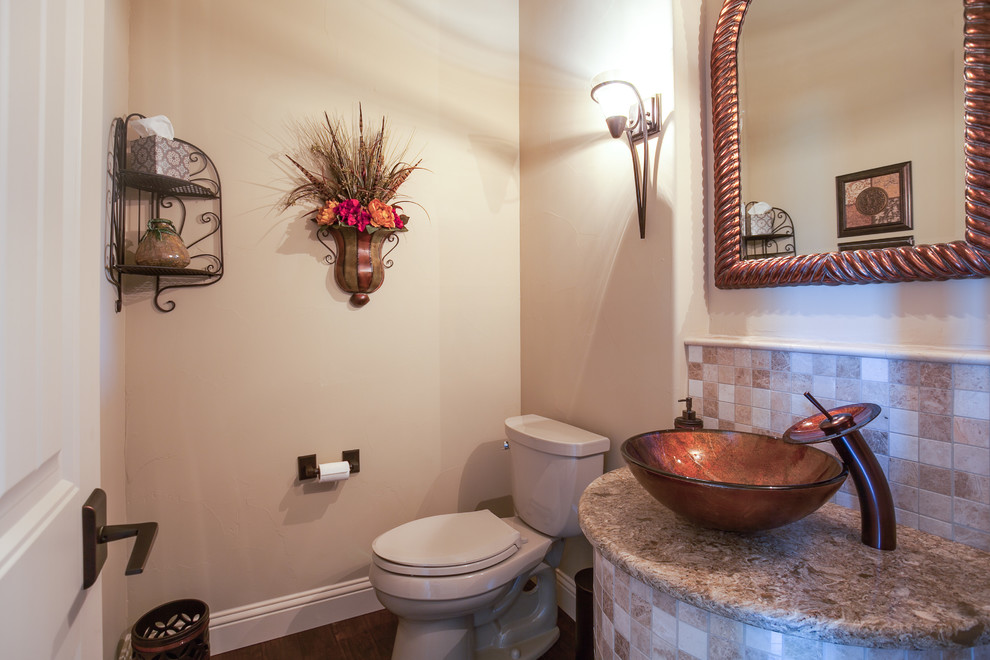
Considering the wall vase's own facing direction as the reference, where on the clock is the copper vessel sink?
The copper vessel sink is roughly at 11 o'clock from the wall vase.

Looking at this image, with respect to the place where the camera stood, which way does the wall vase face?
facing the viewer

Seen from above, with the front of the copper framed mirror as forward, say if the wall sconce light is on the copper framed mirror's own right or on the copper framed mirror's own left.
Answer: on the copper framed mirror's own right

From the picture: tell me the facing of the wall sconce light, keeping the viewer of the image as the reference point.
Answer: facing the viewer and to the left of the viewer

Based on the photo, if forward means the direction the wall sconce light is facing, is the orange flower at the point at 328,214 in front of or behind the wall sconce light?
in front
